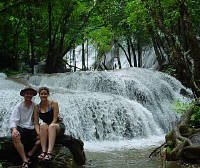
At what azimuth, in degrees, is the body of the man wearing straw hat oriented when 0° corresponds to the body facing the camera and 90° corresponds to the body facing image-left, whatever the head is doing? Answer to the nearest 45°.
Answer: approximately 0°
